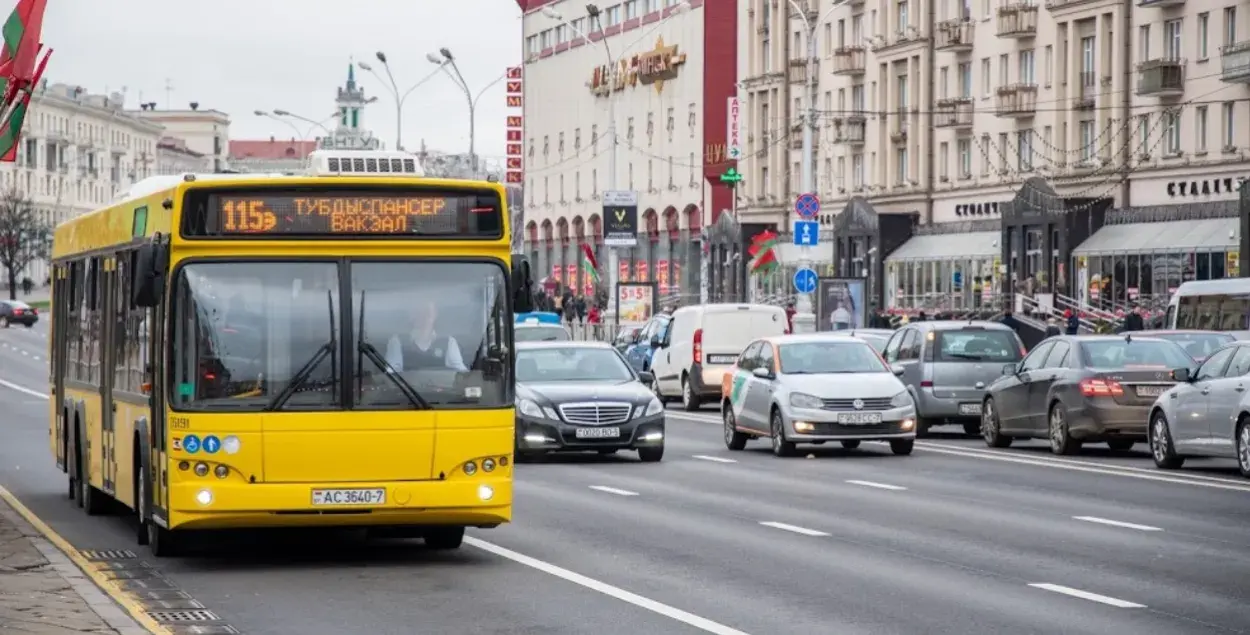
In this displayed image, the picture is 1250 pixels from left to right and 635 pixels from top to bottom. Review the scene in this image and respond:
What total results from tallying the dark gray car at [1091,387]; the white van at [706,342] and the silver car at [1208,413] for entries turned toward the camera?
0

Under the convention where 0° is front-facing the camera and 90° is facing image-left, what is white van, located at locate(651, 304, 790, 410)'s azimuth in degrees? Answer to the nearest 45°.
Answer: approximately 135°

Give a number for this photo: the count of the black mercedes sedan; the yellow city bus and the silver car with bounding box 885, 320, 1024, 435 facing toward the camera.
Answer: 2

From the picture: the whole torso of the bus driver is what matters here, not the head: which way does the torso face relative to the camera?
toward the camera

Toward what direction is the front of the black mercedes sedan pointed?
toward the camera

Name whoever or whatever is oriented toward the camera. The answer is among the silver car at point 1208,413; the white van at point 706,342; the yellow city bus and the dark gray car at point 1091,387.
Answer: the yellow city bus

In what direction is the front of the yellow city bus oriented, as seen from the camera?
facing the viewer

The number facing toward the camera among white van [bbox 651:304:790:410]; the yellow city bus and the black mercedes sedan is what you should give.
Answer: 2

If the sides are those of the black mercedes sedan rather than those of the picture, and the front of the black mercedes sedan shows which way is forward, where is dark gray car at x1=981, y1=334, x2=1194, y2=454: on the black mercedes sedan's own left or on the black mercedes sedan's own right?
on the black mercedes sedan's own left

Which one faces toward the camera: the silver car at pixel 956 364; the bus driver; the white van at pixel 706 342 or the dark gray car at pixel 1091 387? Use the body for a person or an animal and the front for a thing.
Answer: the bus driver

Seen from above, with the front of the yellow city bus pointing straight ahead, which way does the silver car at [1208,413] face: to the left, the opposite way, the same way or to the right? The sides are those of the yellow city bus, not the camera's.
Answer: the opposite way

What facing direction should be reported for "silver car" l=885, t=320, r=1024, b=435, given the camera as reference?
facing away from the viewer and to the left of the viewer

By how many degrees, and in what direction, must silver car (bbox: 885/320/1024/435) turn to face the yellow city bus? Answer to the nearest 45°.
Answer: approximately 135° to its left

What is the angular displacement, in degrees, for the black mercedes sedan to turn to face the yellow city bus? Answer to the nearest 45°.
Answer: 0° — it already faces it

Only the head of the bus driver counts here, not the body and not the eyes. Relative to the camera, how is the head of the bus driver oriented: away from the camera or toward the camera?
toward the camera

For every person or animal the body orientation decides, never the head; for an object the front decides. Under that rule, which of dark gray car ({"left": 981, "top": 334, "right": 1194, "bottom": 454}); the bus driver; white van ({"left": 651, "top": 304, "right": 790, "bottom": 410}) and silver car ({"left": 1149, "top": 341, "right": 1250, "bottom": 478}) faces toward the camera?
the bus driver
